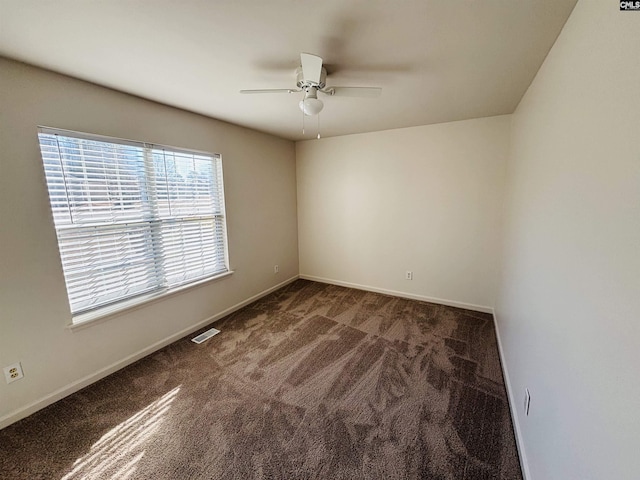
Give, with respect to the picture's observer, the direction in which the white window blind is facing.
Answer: facing the viewer and to the right of the viewer

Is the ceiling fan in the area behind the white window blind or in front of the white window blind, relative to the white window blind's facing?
in front
